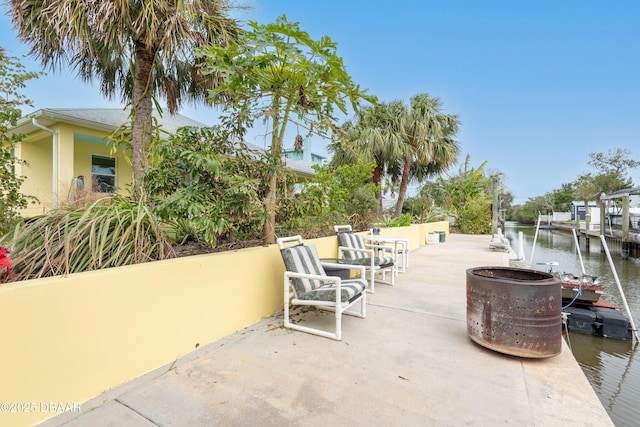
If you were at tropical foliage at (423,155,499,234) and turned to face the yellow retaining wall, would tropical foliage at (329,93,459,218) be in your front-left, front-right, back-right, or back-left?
front-right

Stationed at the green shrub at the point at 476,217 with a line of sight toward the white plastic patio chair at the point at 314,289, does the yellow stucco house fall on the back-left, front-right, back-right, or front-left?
front-right

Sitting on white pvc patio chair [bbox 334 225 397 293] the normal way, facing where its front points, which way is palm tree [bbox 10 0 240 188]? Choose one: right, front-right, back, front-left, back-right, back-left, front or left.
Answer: back-right

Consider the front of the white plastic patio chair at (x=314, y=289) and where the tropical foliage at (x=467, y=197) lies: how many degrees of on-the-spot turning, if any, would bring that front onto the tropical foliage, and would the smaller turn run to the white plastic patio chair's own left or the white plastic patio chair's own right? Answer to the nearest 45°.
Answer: approximately 90° to the white plastic patio chair's own left

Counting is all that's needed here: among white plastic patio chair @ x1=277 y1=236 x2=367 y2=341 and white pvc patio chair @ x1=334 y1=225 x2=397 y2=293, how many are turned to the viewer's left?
0

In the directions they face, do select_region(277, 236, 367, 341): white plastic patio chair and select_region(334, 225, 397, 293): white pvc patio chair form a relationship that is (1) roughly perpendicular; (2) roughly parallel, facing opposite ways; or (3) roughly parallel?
roughly parallel

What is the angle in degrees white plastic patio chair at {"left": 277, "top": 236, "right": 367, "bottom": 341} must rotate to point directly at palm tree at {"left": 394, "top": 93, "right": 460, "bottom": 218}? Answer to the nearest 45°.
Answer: approximately 90° to its left

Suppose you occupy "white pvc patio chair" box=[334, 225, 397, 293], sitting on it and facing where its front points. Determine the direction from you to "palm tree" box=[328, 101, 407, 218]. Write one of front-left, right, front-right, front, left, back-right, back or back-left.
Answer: back-left

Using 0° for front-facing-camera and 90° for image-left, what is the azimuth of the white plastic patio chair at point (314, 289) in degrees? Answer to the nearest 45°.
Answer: approximately 315°

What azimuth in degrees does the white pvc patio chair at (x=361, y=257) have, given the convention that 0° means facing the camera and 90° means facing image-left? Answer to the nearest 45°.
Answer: approximately 315°

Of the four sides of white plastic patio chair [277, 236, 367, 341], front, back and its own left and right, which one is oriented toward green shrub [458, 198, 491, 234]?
left
